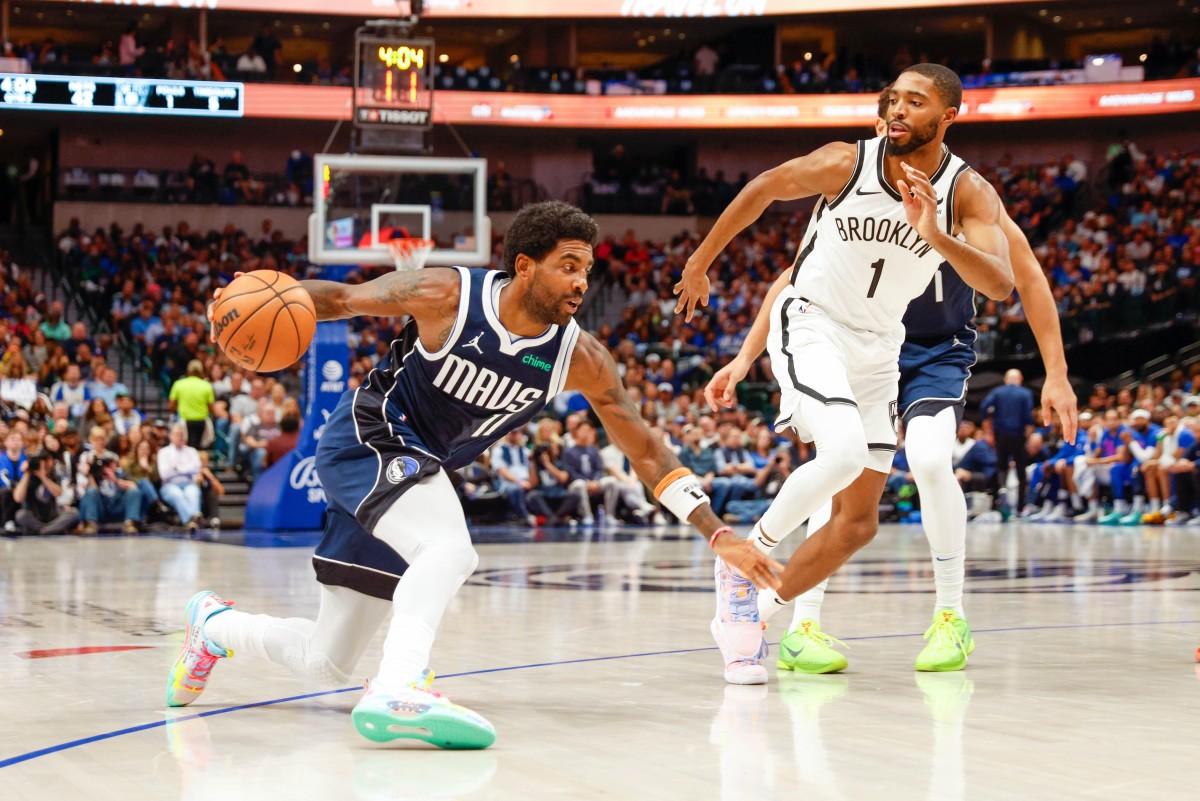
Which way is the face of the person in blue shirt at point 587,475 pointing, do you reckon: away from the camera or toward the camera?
toward the camera

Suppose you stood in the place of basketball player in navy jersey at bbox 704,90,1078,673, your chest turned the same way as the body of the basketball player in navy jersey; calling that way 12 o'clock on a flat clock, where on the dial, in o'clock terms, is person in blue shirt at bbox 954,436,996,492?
The person in blue shirt is roughly at 6 o'clock from the basketball player in navy jersey.

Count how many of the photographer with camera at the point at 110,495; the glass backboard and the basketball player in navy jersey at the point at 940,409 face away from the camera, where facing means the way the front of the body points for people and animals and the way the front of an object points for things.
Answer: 0

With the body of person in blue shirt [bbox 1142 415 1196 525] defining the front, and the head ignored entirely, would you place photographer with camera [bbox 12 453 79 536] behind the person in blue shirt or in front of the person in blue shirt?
in front

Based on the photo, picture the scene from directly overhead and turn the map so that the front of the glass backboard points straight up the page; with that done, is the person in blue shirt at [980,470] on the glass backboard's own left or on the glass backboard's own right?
on the glass backboard's own left

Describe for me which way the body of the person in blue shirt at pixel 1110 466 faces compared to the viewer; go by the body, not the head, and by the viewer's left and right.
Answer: facing the viewer and to the left of the viewer

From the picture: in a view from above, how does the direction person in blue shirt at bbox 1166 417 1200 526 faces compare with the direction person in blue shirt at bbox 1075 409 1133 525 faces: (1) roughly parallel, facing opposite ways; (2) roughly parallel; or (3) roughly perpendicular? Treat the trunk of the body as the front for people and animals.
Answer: roughly parallel

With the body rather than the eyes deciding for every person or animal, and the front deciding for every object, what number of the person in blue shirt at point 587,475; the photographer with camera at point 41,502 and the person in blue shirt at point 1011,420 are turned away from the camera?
1

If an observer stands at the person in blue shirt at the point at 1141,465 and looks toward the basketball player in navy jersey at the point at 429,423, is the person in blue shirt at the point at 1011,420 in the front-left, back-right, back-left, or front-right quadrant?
front-right

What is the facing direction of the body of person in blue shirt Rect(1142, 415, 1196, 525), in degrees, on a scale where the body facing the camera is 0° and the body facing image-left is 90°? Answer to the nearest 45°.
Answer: approximately 45°

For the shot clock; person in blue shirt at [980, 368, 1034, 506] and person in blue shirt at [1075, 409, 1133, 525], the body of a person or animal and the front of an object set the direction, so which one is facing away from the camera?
person in blue shirt at [980, 368, 1034, 506]

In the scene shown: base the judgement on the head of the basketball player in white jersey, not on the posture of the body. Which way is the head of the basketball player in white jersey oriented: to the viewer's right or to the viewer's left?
to the viewer's left

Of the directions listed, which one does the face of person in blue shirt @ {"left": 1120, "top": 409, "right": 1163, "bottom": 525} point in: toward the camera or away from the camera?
toward the camera

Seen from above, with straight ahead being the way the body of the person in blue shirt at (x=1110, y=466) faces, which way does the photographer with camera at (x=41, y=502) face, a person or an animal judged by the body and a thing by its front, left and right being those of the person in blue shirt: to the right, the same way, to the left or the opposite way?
to the left

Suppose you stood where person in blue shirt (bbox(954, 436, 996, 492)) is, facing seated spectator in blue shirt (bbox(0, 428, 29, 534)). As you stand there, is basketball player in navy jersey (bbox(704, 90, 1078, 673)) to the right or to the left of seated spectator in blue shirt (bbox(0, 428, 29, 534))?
left

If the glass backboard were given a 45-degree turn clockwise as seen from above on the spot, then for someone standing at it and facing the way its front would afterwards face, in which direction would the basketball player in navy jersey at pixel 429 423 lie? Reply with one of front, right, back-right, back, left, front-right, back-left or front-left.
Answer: front-left
